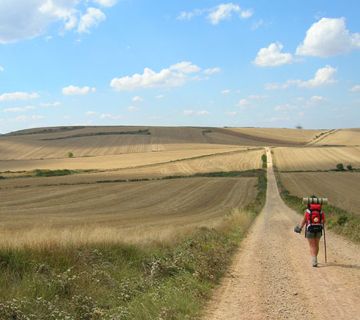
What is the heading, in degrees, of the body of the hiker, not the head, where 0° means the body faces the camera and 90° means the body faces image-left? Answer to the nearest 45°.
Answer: approximately 180°

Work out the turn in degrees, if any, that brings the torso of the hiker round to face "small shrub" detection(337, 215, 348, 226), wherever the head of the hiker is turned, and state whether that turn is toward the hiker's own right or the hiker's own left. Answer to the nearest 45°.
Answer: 0° — they already face it
